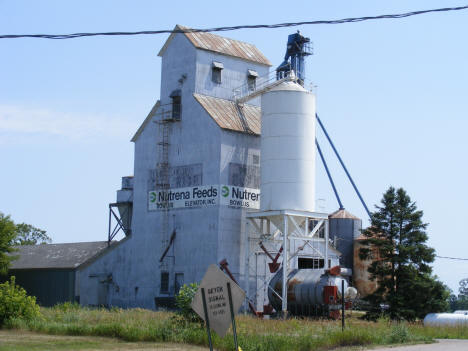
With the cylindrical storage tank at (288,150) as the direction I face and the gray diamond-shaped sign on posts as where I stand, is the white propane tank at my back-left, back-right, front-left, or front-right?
front-right

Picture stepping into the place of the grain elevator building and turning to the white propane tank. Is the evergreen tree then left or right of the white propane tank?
left
